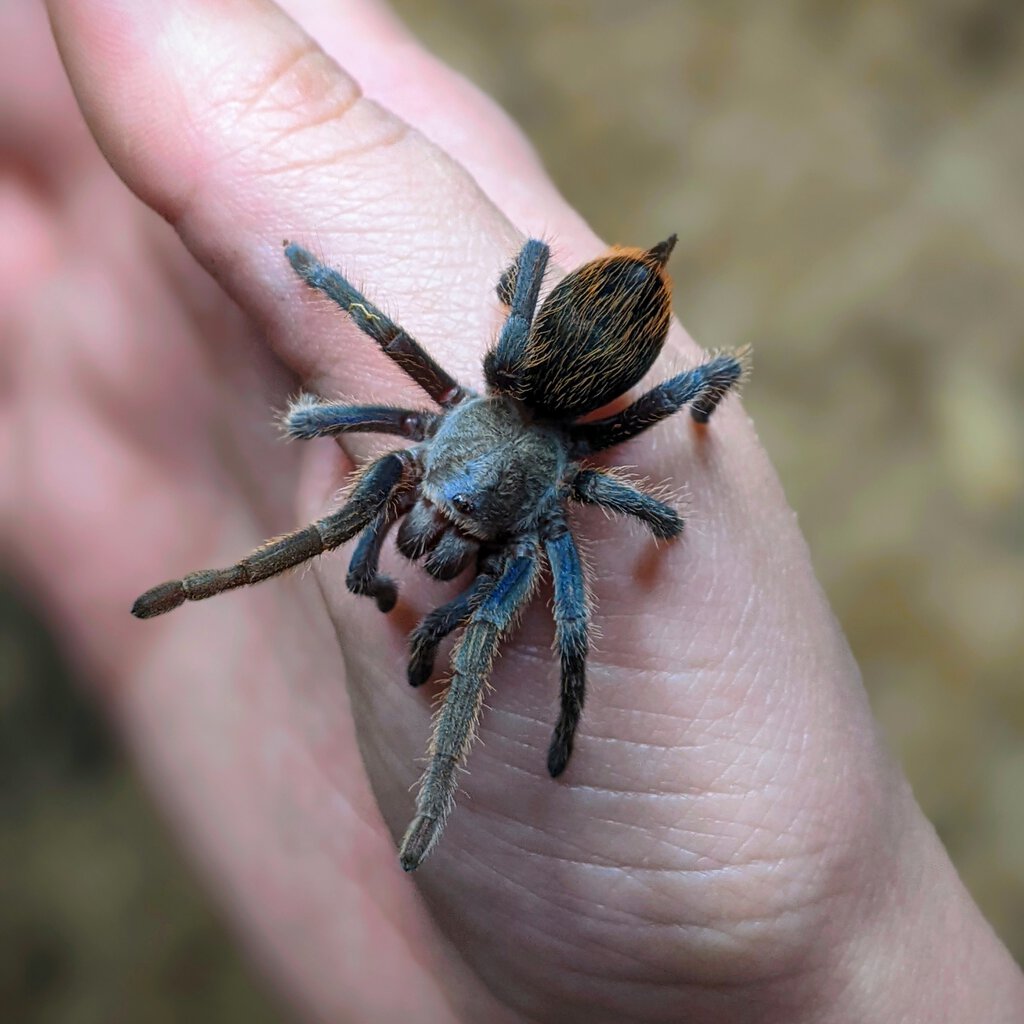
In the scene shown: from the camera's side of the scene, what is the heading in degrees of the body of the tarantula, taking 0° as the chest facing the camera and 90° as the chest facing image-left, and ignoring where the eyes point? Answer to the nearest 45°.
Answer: approximately 45°
